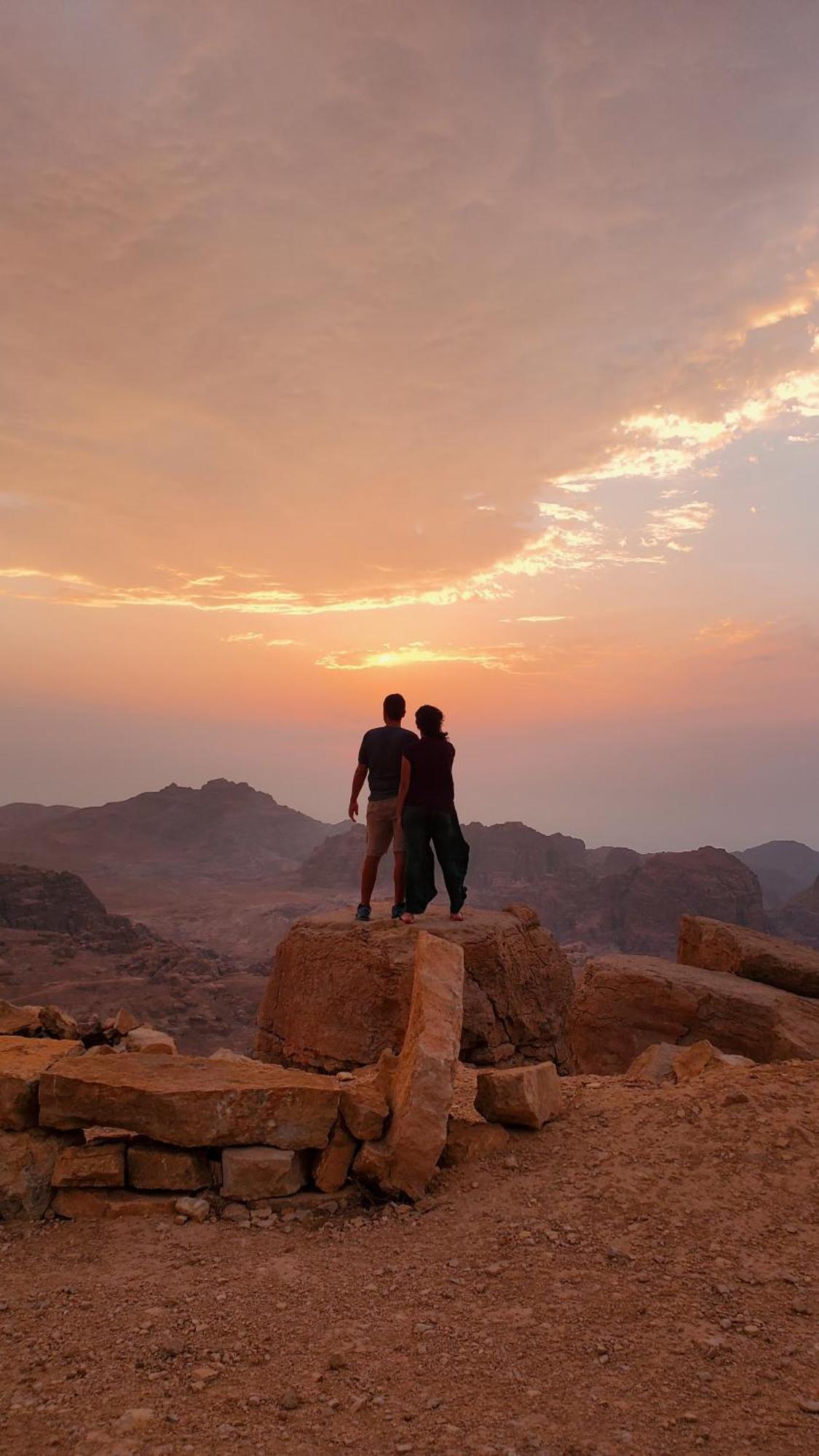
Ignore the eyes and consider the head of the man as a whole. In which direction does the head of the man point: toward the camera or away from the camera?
away from the camera

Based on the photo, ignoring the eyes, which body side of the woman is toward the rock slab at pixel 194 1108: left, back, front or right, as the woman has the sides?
back

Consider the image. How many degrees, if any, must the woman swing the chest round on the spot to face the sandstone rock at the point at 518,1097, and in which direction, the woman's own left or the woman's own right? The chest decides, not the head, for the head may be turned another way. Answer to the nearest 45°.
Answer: approximately 180°

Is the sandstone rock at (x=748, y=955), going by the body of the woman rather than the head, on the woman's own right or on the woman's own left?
on the woman's own right

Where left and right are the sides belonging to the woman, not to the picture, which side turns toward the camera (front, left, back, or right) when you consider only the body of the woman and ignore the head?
back

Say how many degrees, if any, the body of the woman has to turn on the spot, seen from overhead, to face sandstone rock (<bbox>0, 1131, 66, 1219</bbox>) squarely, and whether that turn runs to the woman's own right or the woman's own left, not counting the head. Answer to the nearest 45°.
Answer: approximately 135° to the woman's own left

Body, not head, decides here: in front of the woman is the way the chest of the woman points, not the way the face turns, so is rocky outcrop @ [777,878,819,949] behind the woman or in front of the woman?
in front

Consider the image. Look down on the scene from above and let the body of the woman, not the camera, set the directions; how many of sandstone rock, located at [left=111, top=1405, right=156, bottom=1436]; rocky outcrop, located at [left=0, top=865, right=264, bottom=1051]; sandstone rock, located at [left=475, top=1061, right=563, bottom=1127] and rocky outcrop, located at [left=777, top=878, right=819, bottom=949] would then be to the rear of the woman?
2

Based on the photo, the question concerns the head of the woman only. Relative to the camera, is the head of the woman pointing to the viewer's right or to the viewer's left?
to the viewer's left

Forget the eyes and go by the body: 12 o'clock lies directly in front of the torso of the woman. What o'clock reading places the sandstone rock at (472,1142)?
The sandstone rock is roughly at 6 o'clock from the woman.

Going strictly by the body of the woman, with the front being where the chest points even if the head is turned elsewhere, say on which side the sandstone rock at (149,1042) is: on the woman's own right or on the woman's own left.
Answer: on the woman's own left

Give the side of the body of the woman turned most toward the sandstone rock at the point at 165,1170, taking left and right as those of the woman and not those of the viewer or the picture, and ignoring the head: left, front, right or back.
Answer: back

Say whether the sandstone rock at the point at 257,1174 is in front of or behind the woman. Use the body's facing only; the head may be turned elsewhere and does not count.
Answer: behind
